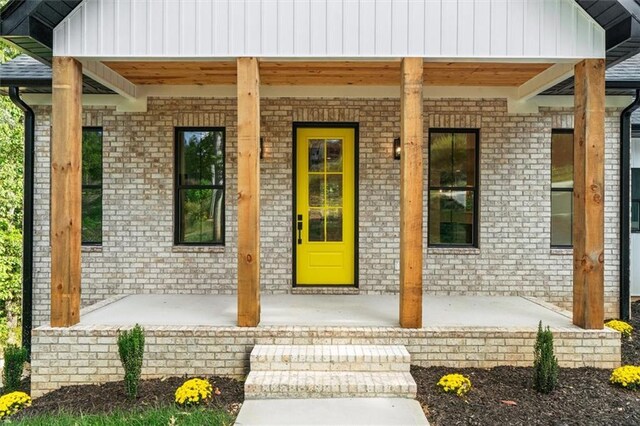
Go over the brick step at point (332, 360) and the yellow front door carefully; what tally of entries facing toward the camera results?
2

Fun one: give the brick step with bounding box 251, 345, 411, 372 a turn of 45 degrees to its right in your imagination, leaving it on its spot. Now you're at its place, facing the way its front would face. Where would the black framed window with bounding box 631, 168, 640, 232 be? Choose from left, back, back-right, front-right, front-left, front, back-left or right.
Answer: back

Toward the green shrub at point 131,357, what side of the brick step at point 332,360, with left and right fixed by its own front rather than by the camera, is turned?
right

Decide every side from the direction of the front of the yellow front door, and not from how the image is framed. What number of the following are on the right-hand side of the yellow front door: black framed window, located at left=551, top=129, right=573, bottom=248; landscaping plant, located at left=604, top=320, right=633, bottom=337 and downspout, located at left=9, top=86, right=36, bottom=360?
1

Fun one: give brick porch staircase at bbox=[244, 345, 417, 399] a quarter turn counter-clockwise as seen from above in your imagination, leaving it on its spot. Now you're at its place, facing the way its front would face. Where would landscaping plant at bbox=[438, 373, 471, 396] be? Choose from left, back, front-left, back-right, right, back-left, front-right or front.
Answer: front

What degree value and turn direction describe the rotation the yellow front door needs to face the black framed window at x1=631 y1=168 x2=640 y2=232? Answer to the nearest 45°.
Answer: approximately 90° to its left

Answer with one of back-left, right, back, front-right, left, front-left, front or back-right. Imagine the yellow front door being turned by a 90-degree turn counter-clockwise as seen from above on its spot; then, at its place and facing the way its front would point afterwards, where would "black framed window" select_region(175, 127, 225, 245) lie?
back

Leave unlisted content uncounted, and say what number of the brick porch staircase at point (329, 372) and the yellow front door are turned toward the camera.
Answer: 2

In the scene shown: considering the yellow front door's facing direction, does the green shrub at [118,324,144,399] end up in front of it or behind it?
in front

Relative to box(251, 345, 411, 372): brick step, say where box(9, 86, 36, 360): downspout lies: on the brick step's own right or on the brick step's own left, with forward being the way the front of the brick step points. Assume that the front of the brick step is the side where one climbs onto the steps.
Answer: on the brick step's own right

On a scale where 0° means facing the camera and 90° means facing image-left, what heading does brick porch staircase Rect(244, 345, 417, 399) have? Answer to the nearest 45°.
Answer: approximately 0°

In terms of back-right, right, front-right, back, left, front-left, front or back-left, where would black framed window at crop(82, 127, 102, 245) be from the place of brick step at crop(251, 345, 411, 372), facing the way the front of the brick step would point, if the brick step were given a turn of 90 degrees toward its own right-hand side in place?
front-right

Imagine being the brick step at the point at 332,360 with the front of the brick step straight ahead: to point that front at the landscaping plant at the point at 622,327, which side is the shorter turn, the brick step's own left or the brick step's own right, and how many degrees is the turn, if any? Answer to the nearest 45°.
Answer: approximately 135° to the brick step's own left
